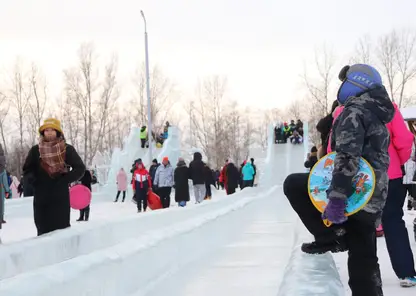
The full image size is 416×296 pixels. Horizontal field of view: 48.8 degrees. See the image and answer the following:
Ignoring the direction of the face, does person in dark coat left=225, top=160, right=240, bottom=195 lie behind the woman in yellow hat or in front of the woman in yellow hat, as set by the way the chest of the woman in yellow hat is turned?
behind

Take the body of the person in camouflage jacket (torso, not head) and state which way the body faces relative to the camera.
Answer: to the viewer's left

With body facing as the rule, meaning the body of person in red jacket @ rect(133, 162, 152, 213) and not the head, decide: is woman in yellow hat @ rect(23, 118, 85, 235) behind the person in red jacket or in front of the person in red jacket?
in front

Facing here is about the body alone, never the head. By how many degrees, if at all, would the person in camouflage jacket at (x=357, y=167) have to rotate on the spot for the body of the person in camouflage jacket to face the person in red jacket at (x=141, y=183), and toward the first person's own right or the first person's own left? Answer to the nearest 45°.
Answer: approximately 45° to the first person's own right

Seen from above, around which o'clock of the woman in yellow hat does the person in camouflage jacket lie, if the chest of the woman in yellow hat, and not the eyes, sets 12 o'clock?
The person in camouflage jacket is roughly at 11 o'clock from the woman in yellow hat.

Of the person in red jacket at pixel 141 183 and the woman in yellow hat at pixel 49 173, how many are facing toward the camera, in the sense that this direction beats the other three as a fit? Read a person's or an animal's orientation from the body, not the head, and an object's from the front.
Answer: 2
